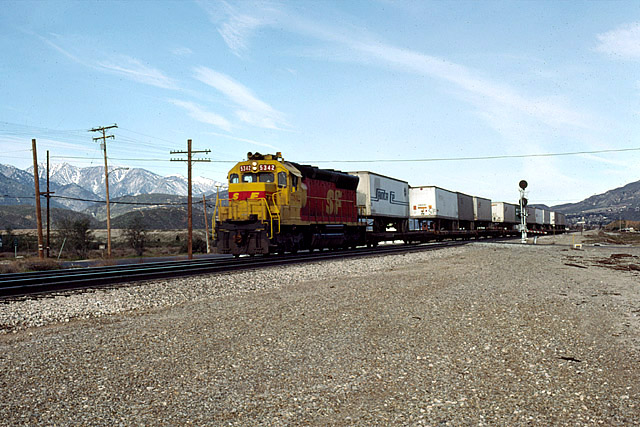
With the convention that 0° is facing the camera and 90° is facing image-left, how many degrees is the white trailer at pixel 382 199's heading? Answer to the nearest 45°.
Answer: approximately 45°

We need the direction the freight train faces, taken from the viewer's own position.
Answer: facing the viewer and to the left of the viewer

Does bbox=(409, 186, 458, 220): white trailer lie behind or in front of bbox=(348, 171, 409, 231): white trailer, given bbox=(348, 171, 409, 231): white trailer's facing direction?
behind
